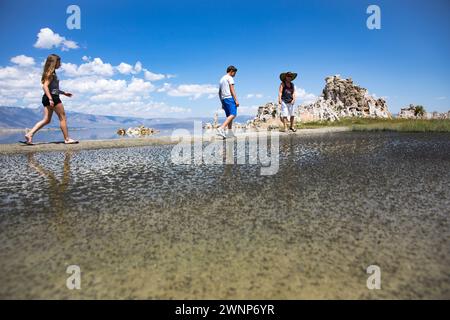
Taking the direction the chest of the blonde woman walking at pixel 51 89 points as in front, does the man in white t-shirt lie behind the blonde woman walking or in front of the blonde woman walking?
in front

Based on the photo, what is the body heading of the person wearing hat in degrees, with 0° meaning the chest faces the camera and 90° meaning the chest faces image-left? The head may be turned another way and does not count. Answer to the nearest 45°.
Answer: approximately 0°

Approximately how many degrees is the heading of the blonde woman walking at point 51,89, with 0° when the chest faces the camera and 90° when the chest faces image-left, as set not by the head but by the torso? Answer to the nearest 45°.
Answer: approximately 270°

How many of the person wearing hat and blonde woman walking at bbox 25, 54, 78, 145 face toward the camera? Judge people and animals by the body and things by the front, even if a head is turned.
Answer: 1

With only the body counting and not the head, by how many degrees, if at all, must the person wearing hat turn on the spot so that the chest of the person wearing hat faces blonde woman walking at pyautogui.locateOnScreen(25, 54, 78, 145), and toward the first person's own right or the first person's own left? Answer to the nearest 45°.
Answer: approximately 45° to the first person's own right

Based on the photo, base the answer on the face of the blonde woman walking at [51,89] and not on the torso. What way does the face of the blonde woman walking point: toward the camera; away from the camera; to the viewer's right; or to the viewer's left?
to the viewer's right

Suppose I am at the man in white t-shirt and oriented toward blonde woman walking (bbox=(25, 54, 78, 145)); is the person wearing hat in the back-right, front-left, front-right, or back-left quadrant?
back-right
